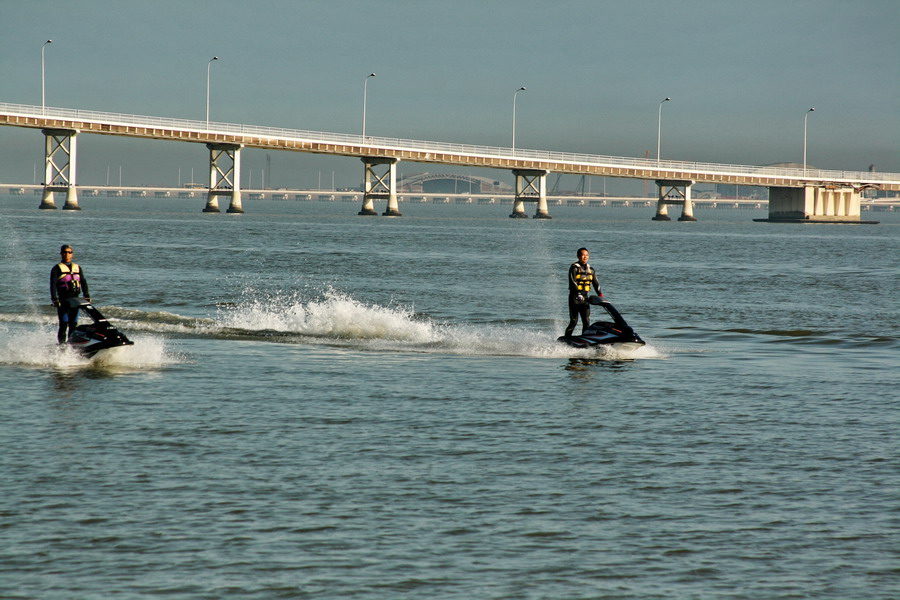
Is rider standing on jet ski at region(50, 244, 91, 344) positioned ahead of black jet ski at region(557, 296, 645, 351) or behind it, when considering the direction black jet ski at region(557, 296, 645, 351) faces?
behind

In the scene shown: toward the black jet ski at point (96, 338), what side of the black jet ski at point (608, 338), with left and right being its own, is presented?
back

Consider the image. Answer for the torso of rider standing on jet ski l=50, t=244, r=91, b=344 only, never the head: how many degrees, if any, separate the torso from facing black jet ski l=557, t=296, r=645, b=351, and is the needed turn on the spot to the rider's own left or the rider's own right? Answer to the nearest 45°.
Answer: approximately 45° to the rider's own left

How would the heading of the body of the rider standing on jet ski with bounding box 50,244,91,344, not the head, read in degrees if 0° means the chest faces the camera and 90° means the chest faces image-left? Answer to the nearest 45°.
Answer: approximately 315°

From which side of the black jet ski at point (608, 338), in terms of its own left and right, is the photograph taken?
right
